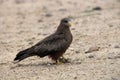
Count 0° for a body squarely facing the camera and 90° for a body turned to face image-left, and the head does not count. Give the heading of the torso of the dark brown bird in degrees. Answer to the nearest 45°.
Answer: approximately 270°
